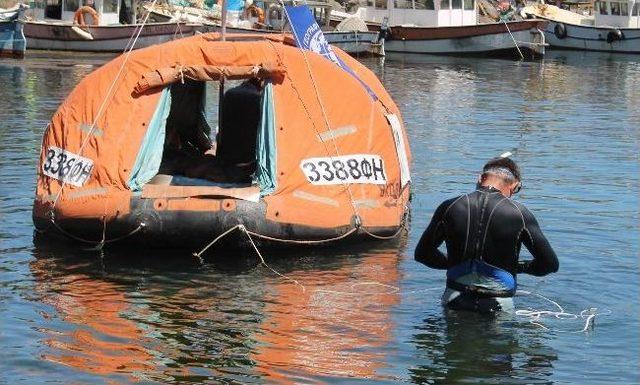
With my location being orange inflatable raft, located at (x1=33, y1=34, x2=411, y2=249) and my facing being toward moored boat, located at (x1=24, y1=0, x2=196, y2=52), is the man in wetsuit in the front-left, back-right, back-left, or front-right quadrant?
back-right

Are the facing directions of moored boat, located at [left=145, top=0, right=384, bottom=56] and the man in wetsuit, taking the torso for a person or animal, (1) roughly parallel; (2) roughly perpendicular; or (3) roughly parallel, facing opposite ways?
roughly perpendicular

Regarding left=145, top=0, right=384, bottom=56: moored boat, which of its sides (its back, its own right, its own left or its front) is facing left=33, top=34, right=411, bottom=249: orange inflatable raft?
left

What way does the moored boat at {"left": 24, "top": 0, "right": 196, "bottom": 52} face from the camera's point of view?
to the viewer's right

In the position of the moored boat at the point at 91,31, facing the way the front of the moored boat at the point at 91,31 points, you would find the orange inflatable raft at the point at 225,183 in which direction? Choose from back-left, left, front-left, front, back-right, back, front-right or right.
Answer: right

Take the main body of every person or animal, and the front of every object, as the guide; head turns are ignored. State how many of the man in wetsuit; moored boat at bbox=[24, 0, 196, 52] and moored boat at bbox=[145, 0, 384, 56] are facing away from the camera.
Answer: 1

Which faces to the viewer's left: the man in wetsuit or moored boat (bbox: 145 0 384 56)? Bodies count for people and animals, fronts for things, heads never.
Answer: the moored boat

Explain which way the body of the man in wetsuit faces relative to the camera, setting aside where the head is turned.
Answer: away from the camera
